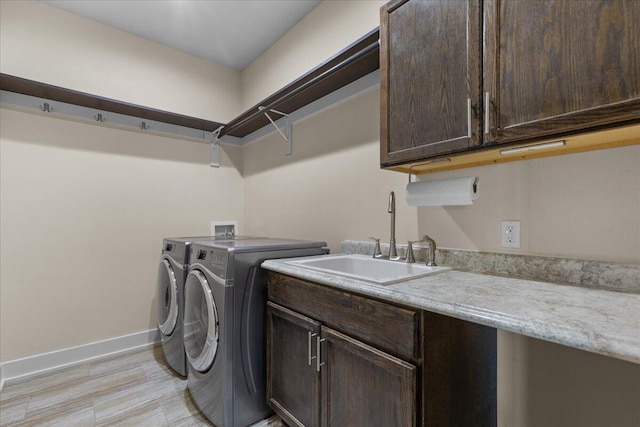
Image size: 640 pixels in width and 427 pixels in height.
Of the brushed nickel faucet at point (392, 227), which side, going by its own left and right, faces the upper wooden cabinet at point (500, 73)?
left

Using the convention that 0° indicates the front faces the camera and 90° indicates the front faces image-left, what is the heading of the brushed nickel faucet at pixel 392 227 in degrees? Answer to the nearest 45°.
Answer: approximately 45°

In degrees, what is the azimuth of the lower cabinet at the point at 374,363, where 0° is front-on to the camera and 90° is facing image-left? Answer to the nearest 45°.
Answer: approximately 45°
